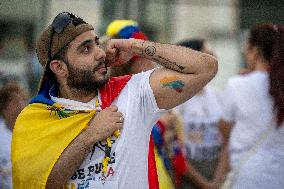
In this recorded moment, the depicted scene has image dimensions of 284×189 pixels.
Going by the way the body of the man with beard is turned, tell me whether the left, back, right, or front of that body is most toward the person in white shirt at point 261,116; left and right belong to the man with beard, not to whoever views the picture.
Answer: left

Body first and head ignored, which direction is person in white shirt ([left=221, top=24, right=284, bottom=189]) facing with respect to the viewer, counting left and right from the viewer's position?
facing away from the viewer and to the left of the viewer

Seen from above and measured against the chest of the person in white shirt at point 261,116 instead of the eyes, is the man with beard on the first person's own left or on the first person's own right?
on the first person's own left

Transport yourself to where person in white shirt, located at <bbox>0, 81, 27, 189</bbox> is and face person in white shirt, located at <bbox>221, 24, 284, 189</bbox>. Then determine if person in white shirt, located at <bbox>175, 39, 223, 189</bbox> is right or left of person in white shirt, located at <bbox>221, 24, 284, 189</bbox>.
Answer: left

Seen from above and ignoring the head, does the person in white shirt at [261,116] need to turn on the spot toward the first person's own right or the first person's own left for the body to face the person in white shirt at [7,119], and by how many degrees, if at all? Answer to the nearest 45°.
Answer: approximately 45° to the first person's own left

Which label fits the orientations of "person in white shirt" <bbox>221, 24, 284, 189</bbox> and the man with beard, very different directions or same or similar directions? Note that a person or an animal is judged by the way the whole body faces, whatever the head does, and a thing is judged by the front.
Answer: very different directions

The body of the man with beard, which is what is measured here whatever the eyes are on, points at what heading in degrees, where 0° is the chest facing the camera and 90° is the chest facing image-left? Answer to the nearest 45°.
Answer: approximately 315°
